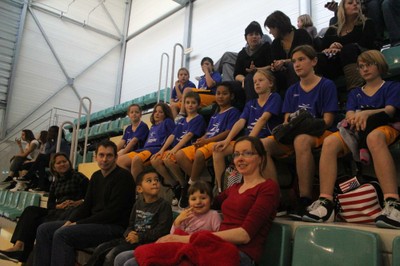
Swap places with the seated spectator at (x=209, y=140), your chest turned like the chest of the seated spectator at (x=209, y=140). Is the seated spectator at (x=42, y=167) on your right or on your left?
on your right

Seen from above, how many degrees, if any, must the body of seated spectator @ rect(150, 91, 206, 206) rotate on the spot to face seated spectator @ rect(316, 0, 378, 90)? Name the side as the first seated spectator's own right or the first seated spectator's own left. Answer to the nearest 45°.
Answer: approximately 90° to the first seated spectator's own left

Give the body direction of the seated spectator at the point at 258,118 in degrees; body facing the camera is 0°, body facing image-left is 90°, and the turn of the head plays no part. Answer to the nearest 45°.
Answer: approximately 45°

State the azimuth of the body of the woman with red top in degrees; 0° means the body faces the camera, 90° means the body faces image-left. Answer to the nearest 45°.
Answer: approximately 45°

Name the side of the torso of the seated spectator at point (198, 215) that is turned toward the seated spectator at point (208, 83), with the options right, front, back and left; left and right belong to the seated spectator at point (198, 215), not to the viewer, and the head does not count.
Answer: back

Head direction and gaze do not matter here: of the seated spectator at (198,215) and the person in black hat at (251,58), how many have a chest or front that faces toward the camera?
2
